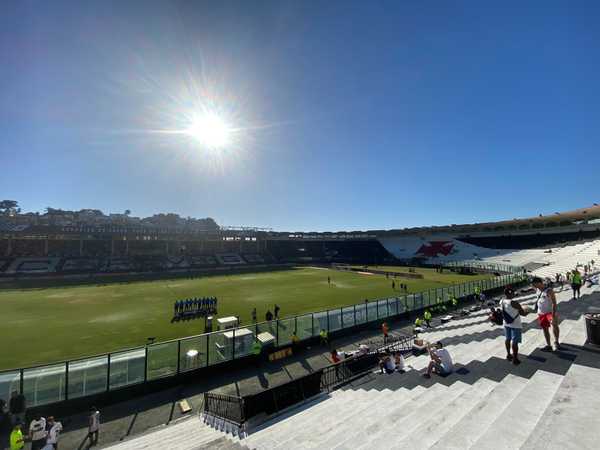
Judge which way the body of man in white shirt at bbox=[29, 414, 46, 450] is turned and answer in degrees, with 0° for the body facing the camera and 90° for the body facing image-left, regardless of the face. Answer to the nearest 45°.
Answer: approximately 180°

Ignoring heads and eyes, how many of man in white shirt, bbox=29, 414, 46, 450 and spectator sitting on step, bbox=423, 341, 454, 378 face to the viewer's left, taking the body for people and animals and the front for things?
1

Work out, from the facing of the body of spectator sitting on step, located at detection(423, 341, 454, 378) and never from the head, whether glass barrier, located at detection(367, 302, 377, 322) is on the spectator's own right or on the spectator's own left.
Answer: on the spectator's own right

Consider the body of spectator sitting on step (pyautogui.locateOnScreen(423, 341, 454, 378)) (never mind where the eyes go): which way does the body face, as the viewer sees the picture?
to the viewer's left

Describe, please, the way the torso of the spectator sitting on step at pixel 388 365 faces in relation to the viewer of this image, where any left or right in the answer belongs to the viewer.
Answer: facing away from the viewer and to the left of the viewer

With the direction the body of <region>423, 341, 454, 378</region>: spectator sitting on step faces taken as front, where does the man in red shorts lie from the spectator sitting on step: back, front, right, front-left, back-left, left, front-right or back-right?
back

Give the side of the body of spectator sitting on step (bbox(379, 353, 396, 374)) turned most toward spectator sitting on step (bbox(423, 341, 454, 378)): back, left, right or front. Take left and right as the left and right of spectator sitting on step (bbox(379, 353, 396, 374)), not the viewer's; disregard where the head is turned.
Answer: back

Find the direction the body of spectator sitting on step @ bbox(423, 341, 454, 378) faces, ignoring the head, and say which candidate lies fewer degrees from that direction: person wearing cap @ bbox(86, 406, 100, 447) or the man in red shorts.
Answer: the person wearing cap

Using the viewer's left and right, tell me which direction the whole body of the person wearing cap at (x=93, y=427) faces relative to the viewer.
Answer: facing away from the viewer and to the left of the viewer

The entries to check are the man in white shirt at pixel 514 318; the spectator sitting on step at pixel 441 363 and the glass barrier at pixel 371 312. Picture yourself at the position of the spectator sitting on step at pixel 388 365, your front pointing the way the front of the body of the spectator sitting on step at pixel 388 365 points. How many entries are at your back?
2
